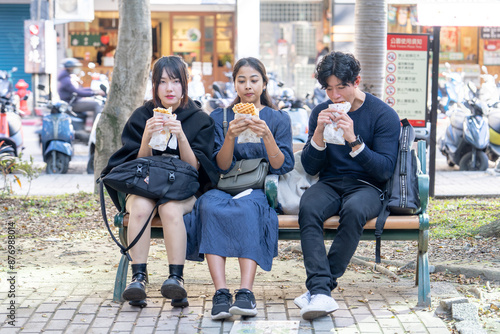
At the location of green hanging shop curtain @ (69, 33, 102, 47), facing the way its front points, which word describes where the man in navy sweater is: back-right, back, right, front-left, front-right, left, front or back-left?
front

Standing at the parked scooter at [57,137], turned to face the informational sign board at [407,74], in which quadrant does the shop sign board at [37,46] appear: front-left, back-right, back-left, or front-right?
back-left

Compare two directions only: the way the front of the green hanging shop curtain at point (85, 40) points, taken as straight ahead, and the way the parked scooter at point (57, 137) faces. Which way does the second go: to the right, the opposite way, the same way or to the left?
the same way

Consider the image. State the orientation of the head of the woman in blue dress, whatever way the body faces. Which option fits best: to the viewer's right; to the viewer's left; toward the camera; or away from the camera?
toward the camera

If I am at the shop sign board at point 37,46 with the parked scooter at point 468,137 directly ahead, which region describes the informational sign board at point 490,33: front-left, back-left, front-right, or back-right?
front-left

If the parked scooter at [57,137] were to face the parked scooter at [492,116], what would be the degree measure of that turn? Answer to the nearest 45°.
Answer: approximately 90° to its left

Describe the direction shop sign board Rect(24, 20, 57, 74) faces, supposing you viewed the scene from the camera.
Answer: facing the viewer

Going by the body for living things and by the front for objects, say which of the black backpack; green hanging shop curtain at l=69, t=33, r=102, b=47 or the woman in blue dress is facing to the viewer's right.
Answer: the black backpack

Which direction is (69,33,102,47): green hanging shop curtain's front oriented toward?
toward the camera

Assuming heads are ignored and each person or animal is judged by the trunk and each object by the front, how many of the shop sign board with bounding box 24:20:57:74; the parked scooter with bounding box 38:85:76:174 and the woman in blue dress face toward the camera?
3
